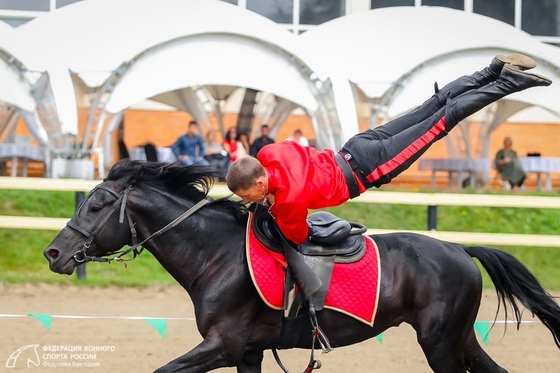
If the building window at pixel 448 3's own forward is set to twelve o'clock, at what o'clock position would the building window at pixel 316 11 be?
the building window at pixel 316 11 is roughly at 2 o'clock from the building window at pixel 448 3.

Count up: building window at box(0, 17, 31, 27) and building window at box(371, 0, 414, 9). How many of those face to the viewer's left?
0

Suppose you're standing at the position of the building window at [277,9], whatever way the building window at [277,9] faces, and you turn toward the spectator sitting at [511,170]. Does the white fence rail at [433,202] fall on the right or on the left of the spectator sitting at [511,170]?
right

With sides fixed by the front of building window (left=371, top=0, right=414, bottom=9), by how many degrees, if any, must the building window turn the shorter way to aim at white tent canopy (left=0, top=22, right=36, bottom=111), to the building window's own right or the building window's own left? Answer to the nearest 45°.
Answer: approximately 45° to the building window's own right

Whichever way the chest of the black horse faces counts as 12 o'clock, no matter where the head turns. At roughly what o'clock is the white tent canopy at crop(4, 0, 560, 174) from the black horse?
The white tent canopy is roughly at 3 o'clock from the black horse.

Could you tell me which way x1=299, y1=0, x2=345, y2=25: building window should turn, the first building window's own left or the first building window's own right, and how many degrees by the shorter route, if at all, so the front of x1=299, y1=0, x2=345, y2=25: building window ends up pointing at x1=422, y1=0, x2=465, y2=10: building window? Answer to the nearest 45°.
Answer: approximately 90° to the first building window's own left

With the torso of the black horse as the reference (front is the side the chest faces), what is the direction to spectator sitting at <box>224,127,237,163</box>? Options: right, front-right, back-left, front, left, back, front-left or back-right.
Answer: right

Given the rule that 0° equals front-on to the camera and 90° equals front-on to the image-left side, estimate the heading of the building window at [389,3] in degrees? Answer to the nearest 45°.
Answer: approximately 0°

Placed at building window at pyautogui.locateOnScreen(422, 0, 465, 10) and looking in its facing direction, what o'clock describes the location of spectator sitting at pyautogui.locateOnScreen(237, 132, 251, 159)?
The spectator sitting is roughly at 1 o'clock from the building window.

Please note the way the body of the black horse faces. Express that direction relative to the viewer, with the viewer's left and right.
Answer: facing to the left of the viewer
